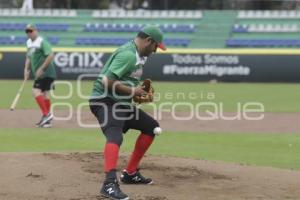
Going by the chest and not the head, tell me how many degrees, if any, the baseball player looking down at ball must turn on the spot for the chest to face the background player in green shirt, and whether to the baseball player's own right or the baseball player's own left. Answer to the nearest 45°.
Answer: approximately 90° to the baseball player's own left

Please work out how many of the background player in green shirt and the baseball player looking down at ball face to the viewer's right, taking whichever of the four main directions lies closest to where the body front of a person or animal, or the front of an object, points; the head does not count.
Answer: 1

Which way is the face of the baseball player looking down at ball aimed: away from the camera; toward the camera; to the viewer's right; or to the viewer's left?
to the viewer's right

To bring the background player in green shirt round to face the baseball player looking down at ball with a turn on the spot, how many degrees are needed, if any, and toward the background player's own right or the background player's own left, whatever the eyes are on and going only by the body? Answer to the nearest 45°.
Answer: approximately 45° to the background player's own left

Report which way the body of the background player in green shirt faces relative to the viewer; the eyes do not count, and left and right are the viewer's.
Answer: facing the viewer and to the left of the viewer

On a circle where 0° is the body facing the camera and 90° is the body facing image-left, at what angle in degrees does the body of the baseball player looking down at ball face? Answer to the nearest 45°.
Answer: approximately 270°

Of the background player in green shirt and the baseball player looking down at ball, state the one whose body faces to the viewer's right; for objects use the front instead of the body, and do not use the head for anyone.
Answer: the baseball player looking down at ball
